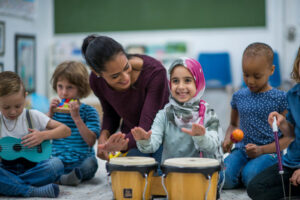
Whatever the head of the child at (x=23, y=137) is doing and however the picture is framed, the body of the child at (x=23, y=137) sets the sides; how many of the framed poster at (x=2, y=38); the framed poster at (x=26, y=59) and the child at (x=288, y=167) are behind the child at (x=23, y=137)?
2

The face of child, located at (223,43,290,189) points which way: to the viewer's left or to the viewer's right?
to the viewer's left

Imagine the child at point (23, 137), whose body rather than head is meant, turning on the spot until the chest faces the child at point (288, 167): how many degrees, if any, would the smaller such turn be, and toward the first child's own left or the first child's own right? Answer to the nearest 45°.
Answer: approximately 45° to the first child's own left

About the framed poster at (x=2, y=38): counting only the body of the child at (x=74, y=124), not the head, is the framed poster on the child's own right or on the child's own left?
on the child's own right

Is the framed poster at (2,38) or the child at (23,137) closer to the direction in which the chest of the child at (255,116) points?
the child

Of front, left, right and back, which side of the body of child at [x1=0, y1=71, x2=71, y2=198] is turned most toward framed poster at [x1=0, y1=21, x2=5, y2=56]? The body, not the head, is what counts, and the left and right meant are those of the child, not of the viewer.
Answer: back
